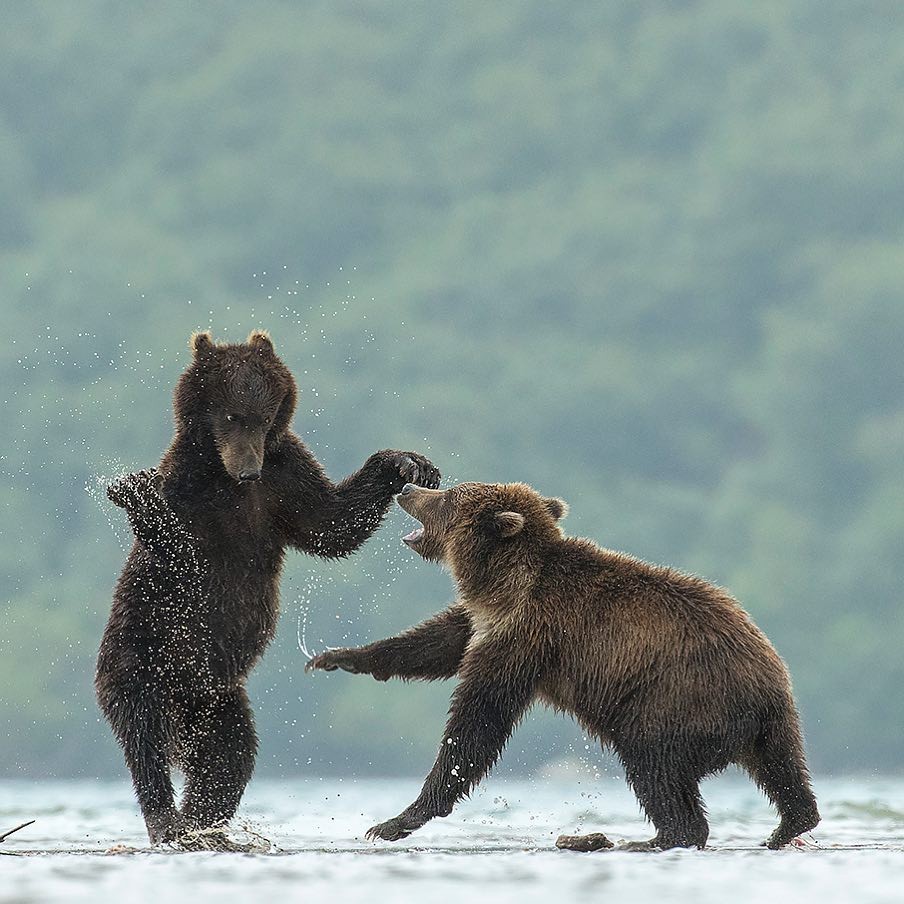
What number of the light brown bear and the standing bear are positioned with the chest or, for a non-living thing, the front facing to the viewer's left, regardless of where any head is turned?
1

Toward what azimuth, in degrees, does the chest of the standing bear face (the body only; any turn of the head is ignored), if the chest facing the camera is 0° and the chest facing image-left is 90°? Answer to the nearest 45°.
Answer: approximately 315°

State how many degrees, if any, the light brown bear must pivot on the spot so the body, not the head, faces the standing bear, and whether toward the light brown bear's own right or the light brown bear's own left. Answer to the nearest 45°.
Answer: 0° — it already faces it

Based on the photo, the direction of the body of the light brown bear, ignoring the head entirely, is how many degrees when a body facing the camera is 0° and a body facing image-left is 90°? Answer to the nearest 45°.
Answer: approximately 90°
